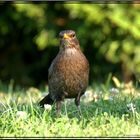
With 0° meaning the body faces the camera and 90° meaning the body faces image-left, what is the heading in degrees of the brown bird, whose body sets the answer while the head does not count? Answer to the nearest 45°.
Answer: approximately 0°
